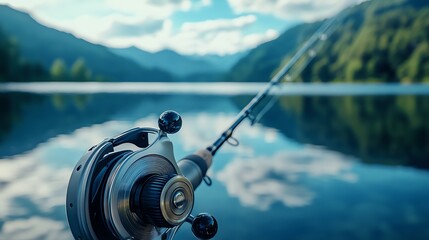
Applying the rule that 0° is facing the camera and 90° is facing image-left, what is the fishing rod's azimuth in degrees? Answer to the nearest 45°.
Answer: approximately 225°
